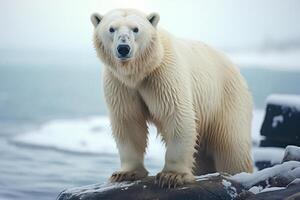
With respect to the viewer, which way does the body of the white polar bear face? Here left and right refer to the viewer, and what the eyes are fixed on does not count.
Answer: facing the viewer and to the left of the viewer

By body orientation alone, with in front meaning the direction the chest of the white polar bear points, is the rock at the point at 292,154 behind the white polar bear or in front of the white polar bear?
behind

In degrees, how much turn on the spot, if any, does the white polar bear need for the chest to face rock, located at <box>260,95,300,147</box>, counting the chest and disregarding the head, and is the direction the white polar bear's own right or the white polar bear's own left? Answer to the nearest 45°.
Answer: approximately 180°

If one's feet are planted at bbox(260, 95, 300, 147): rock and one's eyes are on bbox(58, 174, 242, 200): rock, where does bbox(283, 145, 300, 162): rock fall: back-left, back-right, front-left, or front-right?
front-left
